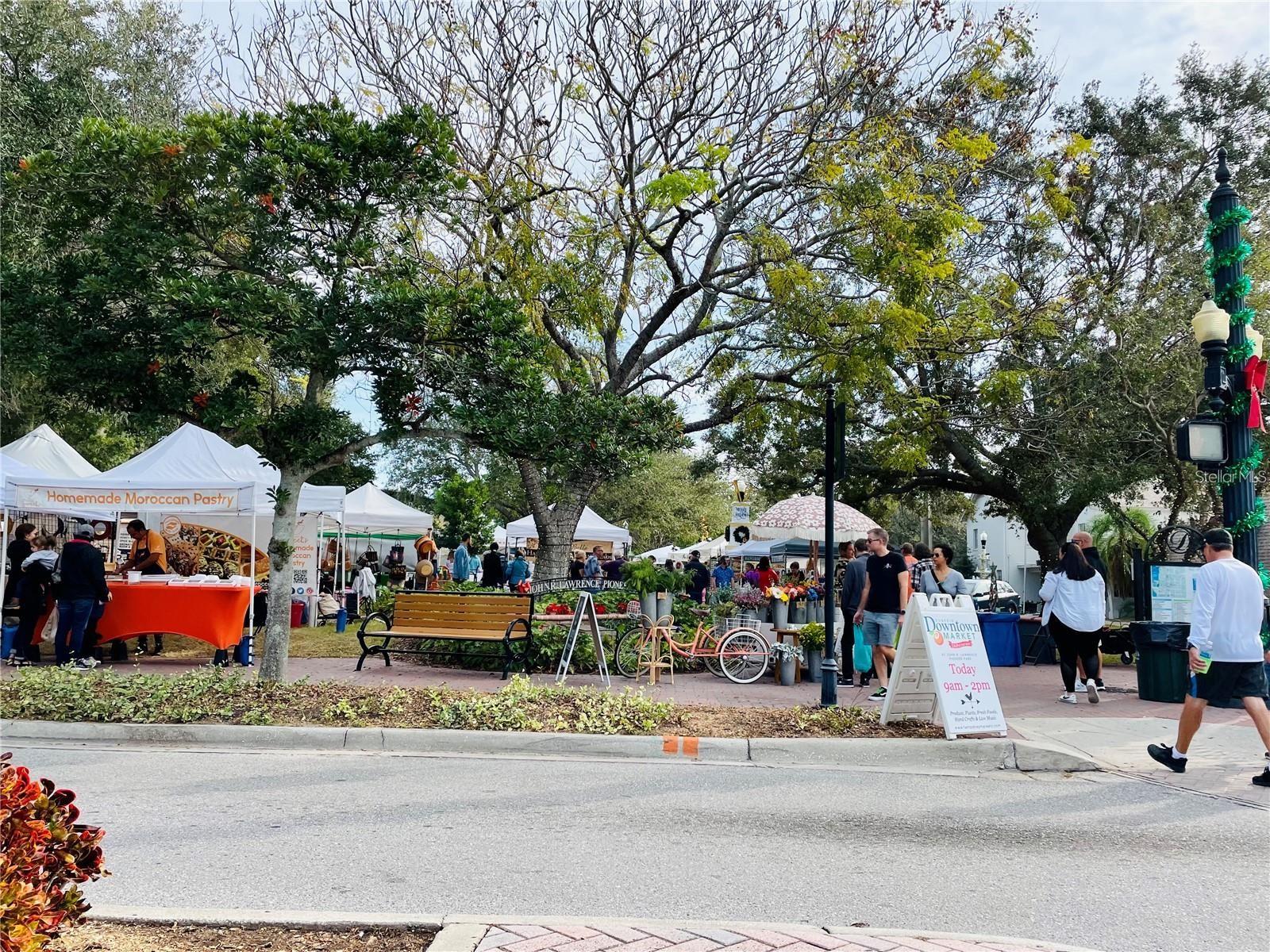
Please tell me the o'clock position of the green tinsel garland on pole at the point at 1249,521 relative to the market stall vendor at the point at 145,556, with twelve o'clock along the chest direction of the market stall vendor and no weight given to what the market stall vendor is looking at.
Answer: The green tinsel garland on pole is roughly at 9 o'clock from the market stall vendor.

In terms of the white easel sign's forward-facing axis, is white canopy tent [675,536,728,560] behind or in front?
behind

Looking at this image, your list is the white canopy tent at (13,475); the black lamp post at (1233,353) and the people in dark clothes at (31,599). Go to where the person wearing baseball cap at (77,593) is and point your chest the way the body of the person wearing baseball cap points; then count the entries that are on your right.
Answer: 1

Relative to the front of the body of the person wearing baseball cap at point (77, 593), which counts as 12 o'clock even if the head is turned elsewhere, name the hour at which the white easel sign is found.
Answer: The white easel sign is roughly at 3 o'clock from the person wearing baseball cap.

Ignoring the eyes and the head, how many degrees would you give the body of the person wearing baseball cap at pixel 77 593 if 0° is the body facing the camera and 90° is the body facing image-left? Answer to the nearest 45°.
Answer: approximately 225°

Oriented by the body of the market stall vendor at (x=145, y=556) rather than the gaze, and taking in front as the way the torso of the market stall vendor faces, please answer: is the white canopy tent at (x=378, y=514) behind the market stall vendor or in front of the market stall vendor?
behind

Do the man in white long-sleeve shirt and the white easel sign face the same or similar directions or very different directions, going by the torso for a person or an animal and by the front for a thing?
very different directions

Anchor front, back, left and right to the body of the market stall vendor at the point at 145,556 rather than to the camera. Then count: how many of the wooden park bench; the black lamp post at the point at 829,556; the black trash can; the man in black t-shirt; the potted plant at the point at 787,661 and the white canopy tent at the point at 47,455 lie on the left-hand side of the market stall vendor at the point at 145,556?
5

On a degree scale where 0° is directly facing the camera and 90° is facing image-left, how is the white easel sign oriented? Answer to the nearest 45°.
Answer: approximately 315°

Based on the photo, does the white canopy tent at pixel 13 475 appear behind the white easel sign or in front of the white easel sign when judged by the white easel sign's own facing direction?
behind

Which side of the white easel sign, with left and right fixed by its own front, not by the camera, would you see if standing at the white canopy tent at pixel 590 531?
back
